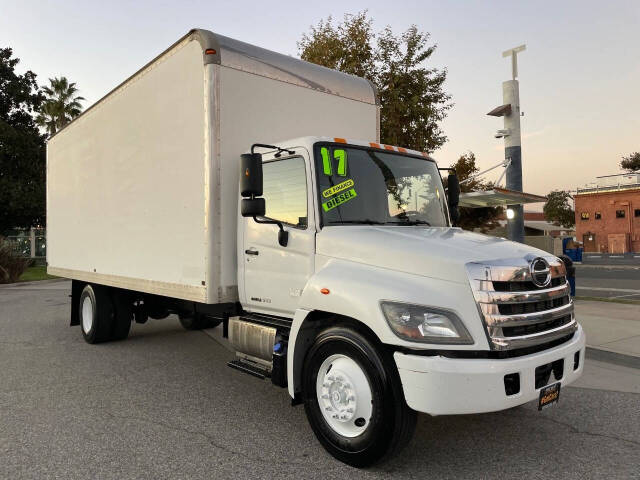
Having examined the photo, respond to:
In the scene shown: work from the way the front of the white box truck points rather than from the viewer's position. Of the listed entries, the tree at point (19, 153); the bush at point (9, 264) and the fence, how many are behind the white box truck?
3

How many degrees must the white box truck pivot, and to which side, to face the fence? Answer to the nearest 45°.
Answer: approximately 180°

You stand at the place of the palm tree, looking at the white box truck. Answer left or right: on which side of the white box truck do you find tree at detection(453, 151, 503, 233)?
left

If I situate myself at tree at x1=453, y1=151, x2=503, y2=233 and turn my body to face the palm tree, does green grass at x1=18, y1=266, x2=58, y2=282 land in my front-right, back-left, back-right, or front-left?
front-left

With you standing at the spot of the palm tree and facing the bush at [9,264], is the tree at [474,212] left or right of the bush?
left

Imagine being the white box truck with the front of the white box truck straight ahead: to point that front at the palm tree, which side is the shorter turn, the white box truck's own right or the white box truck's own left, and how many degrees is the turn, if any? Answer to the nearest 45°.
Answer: approximately 180°

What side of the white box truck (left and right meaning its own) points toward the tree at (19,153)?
back

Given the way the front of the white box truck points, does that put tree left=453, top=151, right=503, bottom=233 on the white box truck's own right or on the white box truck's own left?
on the white box truck's own left

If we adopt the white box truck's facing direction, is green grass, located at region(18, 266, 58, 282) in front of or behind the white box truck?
behind

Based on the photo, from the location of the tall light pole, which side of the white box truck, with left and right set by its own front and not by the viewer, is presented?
left

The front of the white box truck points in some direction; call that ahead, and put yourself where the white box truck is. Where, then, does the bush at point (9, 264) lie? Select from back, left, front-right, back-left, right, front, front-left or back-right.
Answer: back

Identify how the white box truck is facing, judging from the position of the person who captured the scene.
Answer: facing the viewer and to the right of the viewer
